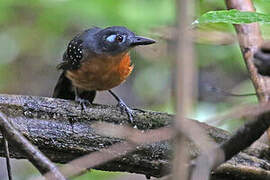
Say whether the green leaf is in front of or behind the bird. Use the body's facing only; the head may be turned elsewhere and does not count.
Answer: in front

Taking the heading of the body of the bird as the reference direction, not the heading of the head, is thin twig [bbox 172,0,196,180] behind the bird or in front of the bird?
in front

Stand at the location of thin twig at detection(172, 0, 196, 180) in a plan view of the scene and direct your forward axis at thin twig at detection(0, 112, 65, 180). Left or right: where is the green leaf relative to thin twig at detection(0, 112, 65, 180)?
right

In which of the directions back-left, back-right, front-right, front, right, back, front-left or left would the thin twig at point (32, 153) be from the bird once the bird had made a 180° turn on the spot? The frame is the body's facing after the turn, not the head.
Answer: back-left

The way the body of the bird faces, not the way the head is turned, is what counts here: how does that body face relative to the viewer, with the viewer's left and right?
facing the viewer and to the right of the viewer
